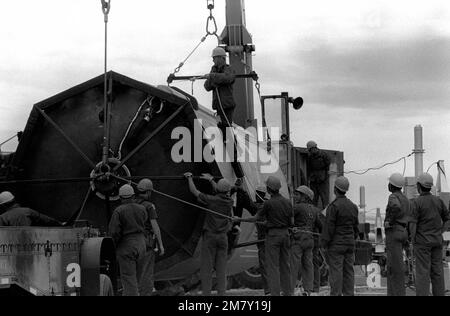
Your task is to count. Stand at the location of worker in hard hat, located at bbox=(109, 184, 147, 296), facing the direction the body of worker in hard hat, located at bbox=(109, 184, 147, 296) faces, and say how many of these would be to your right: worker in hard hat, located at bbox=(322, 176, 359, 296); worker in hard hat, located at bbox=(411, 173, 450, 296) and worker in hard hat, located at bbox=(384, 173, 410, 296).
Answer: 3

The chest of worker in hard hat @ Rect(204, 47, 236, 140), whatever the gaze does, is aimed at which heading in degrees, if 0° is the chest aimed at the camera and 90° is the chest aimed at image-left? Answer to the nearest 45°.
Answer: approximately 45°

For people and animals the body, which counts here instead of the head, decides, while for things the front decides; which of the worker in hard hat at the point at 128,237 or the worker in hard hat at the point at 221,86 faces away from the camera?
the worker in hard hat at the point at 128,237

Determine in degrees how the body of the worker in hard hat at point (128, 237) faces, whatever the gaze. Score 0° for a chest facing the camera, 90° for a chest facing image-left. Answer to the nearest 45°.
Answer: approximately 180°

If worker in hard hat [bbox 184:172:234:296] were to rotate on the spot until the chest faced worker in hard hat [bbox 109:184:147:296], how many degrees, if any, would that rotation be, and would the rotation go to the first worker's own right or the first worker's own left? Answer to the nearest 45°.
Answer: approximately 90° to the first worker's own left

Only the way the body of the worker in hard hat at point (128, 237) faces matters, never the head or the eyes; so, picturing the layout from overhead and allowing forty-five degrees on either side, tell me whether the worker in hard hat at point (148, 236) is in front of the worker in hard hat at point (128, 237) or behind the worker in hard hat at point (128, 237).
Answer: in front

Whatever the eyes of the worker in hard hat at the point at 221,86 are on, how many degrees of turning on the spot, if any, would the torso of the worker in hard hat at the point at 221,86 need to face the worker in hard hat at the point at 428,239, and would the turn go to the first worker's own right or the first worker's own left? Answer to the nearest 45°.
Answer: approximately 90° to the first worker's own left

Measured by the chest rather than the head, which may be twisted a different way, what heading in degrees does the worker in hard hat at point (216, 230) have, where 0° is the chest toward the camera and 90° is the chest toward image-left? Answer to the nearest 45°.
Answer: approximately 135°

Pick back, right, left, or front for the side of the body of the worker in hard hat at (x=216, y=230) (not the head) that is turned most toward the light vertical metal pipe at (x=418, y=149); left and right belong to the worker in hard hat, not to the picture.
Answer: right

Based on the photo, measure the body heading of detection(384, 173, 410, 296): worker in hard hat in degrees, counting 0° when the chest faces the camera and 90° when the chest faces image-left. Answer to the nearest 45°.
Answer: approximately 135°

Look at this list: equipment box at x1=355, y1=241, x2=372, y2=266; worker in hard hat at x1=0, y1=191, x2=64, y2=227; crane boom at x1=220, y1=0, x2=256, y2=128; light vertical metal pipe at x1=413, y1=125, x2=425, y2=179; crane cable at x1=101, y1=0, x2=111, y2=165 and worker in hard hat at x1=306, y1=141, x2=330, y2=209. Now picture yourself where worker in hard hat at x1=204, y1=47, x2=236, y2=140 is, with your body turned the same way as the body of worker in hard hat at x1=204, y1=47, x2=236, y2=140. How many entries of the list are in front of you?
2
